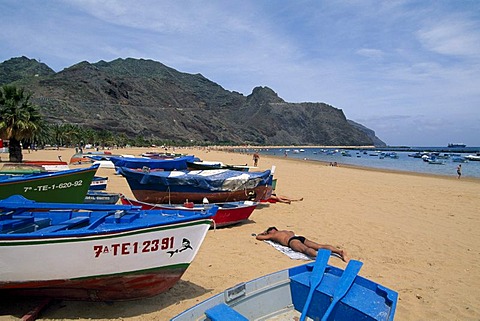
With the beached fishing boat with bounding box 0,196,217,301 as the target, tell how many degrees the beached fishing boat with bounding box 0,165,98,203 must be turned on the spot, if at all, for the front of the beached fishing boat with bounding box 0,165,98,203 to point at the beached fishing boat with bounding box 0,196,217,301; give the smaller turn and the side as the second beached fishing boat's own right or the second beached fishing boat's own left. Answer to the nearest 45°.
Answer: approximately 90° to the second beached fishing boat's own right

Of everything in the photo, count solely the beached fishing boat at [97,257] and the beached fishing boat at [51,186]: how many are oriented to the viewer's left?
0

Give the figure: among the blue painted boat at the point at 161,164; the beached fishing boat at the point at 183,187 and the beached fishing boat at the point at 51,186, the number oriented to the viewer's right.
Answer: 1

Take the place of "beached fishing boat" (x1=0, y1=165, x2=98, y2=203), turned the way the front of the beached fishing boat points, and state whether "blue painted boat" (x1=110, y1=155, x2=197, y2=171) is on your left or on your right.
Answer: on your left

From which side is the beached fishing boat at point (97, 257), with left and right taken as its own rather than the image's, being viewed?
right

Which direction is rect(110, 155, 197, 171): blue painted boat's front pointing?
to the viewer's left

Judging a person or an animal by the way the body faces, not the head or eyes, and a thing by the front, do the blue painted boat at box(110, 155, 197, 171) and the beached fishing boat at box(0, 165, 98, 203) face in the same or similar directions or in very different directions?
very different directions

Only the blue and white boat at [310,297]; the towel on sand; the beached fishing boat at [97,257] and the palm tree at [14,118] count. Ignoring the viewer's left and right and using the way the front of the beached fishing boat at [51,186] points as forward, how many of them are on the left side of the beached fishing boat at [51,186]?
1

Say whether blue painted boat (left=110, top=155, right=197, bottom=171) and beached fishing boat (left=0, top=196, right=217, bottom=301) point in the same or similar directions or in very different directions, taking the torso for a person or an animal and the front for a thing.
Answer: very different directions

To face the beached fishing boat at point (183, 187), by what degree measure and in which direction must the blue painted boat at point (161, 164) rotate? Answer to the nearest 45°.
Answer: approximately 90° to its left

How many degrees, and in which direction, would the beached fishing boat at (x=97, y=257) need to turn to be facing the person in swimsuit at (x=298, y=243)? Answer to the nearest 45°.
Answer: approximately 45° to its left

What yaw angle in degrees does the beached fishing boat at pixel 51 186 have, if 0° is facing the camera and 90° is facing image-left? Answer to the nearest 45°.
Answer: approximately 270°

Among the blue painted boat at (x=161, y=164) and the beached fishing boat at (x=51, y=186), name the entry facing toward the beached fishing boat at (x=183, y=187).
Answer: the beached fishing boat at (x=51, y=186)

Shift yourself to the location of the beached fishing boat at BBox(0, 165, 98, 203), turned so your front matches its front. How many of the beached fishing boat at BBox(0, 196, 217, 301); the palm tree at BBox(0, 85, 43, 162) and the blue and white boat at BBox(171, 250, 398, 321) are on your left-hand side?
1

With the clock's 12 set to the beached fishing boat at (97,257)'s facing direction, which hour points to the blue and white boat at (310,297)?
The blue and white boat is roughly at 1 o'clock from the beached fishing boat.
